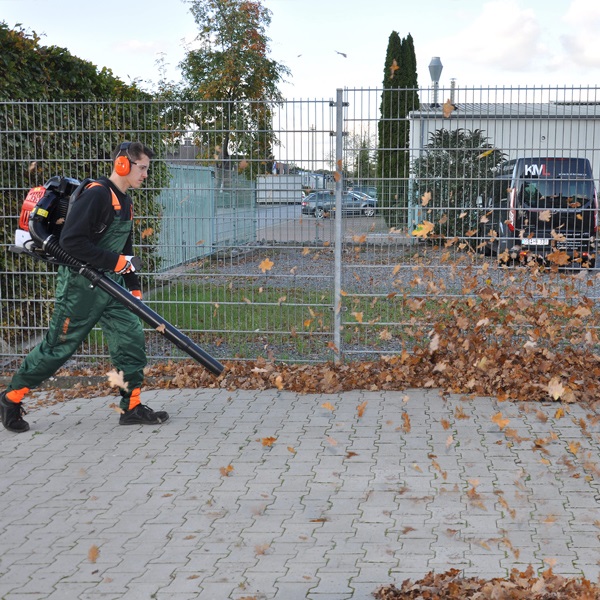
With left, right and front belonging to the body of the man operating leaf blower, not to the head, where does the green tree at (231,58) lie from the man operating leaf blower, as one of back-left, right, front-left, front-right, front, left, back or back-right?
left

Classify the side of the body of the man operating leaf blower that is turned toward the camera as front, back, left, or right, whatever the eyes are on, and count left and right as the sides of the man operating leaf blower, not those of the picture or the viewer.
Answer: right

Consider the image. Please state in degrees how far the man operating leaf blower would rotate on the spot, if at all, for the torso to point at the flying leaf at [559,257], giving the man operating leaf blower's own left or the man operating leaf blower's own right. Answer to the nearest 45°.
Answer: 0° — they already face it

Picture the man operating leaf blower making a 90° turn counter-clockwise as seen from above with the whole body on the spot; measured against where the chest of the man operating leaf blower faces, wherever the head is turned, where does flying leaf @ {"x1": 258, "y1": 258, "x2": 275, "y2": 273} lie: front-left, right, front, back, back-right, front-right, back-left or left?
front-right
